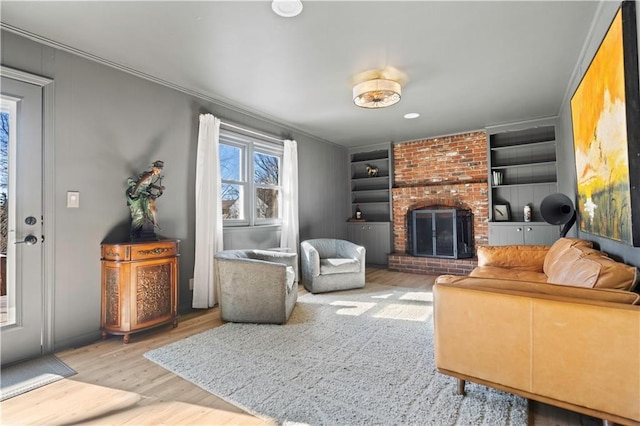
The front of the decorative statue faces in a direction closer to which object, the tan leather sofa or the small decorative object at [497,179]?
the tan leather sofa

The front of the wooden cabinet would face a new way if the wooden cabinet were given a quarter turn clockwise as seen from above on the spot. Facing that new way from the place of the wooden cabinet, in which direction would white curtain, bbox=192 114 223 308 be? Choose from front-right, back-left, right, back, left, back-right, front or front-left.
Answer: back

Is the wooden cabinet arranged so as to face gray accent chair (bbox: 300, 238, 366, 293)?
no

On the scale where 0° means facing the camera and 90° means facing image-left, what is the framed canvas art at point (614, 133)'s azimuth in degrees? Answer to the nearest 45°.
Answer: approximately 90°

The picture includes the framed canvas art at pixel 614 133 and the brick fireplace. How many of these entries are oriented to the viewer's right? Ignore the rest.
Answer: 0

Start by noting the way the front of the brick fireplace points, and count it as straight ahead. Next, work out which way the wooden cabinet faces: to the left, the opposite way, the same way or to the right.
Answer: to the left

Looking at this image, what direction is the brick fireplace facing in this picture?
toward the camera

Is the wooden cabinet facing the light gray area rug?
yes

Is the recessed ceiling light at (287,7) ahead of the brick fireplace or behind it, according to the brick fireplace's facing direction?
ahead

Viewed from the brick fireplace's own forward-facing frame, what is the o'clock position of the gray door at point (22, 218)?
The gray door is roughly at 1 o'clock from the brick fireplace.

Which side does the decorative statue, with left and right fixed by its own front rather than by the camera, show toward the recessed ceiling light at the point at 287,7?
front

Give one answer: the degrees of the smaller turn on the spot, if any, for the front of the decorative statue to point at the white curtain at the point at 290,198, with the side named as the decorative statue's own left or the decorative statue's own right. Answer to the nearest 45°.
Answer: approximately 90° to the decorative statue's own left

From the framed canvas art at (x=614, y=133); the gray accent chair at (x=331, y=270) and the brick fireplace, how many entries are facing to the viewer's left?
1

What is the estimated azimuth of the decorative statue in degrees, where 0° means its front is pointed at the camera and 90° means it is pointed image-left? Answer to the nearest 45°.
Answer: approximately 315°

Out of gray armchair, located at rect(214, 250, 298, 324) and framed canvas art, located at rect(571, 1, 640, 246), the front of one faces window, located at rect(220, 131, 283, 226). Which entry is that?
the framed canvas art

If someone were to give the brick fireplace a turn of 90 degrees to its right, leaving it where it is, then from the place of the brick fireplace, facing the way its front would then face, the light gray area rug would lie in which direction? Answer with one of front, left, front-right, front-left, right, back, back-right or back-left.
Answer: left
